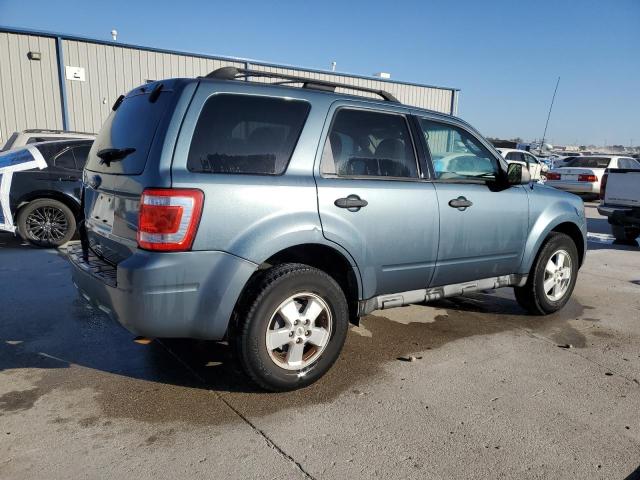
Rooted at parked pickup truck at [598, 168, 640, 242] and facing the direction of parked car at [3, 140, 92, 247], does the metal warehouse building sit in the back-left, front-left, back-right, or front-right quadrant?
front-right

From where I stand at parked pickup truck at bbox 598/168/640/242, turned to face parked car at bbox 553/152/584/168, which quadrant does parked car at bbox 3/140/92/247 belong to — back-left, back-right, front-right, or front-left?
back-left

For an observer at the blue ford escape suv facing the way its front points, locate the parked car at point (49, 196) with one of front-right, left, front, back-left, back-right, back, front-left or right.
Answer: left

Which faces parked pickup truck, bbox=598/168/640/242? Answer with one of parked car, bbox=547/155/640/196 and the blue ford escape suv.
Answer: the blue ford escape suv

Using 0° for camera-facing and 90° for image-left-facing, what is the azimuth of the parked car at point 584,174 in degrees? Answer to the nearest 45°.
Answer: approximately 225°

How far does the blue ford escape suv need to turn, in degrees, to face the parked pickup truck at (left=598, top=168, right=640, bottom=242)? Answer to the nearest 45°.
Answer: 0° — it already faces it

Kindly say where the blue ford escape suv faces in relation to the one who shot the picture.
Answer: facing away from the viewer and to the right of the viewer
